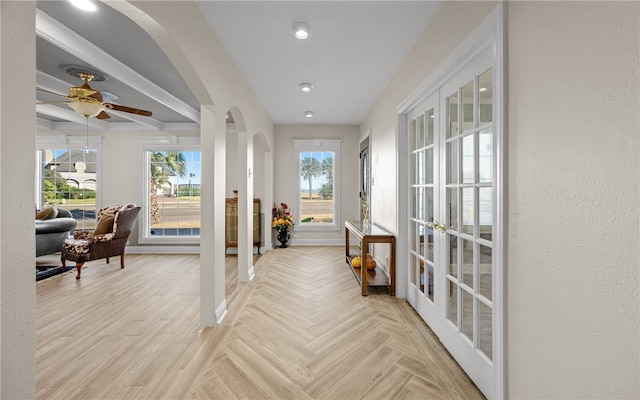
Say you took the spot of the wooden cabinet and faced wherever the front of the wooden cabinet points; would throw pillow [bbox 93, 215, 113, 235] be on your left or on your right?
on your right

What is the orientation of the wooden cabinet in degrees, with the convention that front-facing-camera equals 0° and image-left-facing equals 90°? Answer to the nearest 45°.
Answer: approximately 0°

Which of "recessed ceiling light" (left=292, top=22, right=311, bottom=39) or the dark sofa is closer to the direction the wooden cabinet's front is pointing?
the recessed ceiling light

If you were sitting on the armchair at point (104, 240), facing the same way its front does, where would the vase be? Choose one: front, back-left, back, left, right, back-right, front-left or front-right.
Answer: back-left

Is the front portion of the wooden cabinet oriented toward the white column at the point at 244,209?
yes
